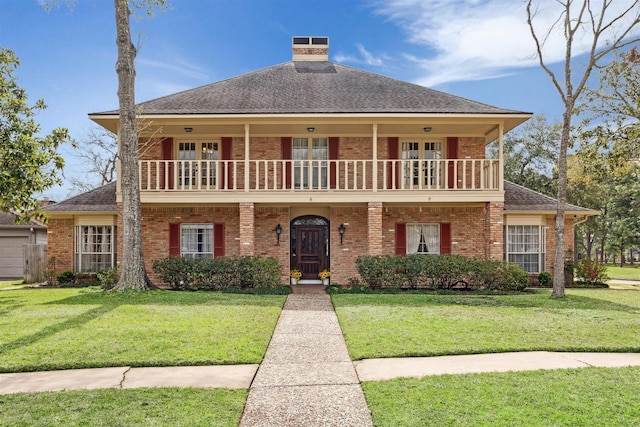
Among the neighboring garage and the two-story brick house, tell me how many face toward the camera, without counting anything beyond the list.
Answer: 2

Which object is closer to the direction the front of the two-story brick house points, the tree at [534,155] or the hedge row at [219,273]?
the hedge row

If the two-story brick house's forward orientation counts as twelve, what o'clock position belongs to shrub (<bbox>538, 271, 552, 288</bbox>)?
The shrub is roughly at 9 o'clock from the two-story brick house.

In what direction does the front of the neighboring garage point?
toward the camera

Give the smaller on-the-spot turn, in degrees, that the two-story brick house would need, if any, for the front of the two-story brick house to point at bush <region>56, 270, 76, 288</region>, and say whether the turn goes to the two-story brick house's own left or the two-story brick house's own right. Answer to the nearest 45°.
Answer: approximately 90° to the two-story brick house's own right

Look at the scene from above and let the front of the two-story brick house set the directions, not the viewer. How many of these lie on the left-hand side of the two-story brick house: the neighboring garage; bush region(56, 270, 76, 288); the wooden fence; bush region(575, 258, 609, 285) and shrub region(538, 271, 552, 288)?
2

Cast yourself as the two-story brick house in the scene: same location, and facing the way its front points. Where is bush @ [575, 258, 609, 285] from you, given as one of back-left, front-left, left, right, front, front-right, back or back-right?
left

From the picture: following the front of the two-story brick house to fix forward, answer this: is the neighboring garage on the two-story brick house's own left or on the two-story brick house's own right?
on the two-story brick house's own right

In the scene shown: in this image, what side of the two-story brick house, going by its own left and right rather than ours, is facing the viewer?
front

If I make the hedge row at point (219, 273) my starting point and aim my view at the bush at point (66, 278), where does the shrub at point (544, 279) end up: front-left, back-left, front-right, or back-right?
back-right

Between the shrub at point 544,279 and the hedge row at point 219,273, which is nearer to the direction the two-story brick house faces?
the hedge row

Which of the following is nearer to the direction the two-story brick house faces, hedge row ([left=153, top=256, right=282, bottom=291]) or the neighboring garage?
the hedge row
